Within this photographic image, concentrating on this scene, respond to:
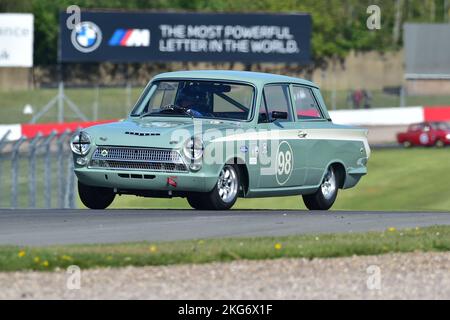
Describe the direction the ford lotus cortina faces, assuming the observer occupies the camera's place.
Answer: facing the viewer and to the left of the viewer
